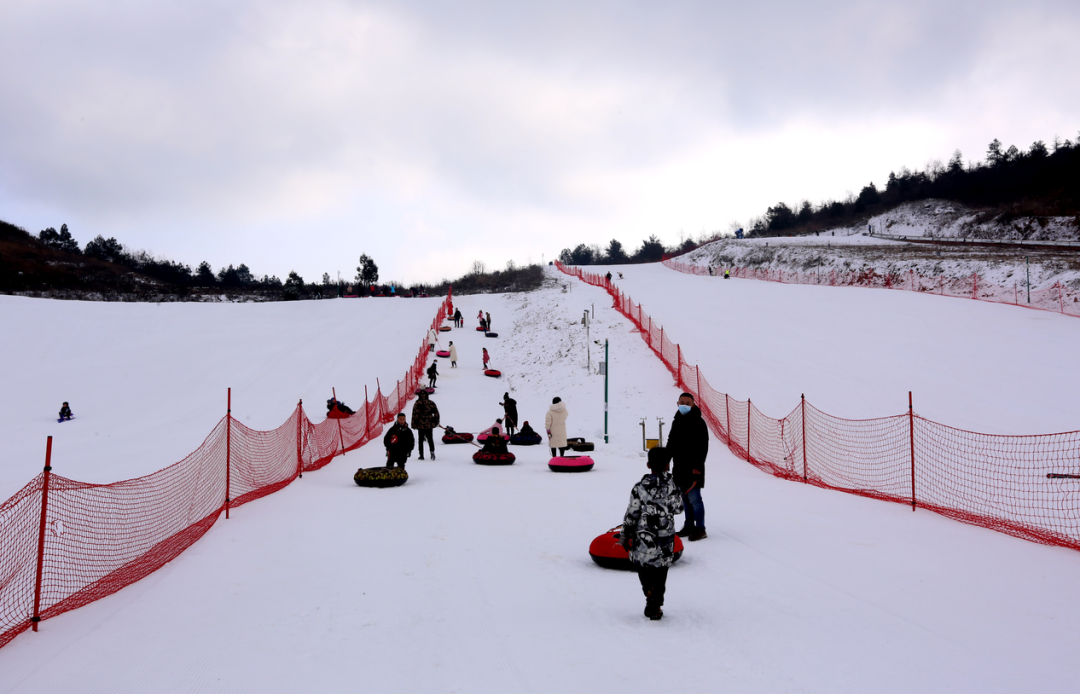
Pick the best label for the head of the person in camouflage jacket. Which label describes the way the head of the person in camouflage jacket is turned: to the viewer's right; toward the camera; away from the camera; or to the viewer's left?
away from the camera

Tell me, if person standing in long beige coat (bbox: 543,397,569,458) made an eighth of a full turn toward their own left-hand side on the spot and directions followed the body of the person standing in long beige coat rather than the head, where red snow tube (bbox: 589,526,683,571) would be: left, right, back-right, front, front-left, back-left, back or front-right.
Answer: back-left

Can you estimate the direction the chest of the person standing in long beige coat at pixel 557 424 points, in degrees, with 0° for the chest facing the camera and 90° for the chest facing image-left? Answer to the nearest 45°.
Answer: approximately 180°

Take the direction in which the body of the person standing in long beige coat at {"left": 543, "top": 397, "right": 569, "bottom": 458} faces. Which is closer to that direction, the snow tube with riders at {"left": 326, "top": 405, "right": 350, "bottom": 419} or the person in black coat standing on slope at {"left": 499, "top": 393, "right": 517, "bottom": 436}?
the person in black coat standing on slope

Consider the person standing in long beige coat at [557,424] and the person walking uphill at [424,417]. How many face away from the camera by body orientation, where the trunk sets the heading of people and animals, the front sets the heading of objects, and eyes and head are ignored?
2

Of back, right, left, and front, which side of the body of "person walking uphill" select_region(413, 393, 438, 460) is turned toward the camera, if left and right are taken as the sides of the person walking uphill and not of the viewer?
back

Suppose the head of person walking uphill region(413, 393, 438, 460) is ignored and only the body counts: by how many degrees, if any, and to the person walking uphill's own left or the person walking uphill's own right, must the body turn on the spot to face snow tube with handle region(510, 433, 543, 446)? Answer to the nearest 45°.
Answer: approximately 45° to the person walking uphill's own right

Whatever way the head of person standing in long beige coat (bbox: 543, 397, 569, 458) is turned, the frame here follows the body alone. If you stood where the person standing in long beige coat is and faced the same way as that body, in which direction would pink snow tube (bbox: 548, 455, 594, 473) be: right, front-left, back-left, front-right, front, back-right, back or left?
back

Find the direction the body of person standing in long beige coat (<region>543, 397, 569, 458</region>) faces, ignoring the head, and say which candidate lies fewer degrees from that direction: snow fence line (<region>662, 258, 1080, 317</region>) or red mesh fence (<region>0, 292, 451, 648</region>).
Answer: the snow fence line

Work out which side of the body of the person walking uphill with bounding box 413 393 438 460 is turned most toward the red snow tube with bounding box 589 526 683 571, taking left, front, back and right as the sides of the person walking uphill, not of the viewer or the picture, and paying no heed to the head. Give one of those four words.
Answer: back

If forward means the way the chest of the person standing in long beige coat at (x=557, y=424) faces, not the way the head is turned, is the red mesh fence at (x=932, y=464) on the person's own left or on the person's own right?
on the person's own right
